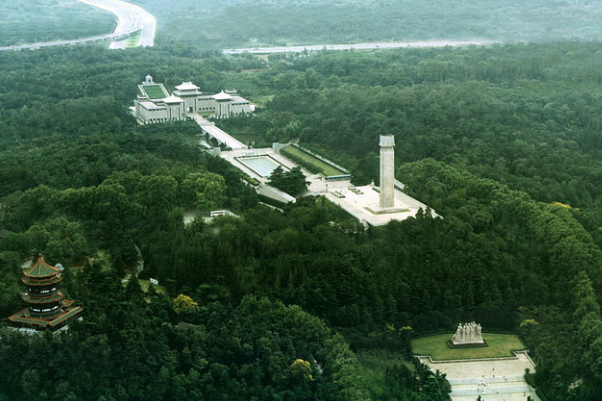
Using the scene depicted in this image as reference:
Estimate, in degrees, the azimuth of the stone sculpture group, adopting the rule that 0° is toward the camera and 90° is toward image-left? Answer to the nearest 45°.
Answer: approximately 0°

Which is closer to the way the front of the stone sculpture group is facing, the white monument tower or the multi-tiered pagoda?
the multi-tiered pagoda

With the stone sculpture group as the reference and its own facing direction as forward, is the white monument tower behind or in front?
behind

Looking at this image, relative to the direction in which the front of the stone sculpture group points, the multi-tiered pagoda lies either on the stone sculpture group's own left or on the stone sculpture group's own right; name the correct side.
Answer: on the stone sculpture group's own right
